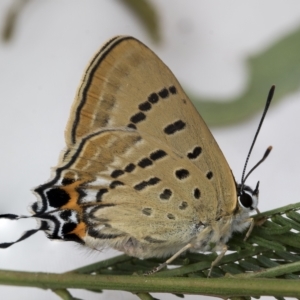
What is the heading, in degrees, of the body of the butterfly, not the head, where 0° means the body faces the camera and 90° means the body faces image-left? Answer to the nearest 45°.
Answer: approximately 270°
